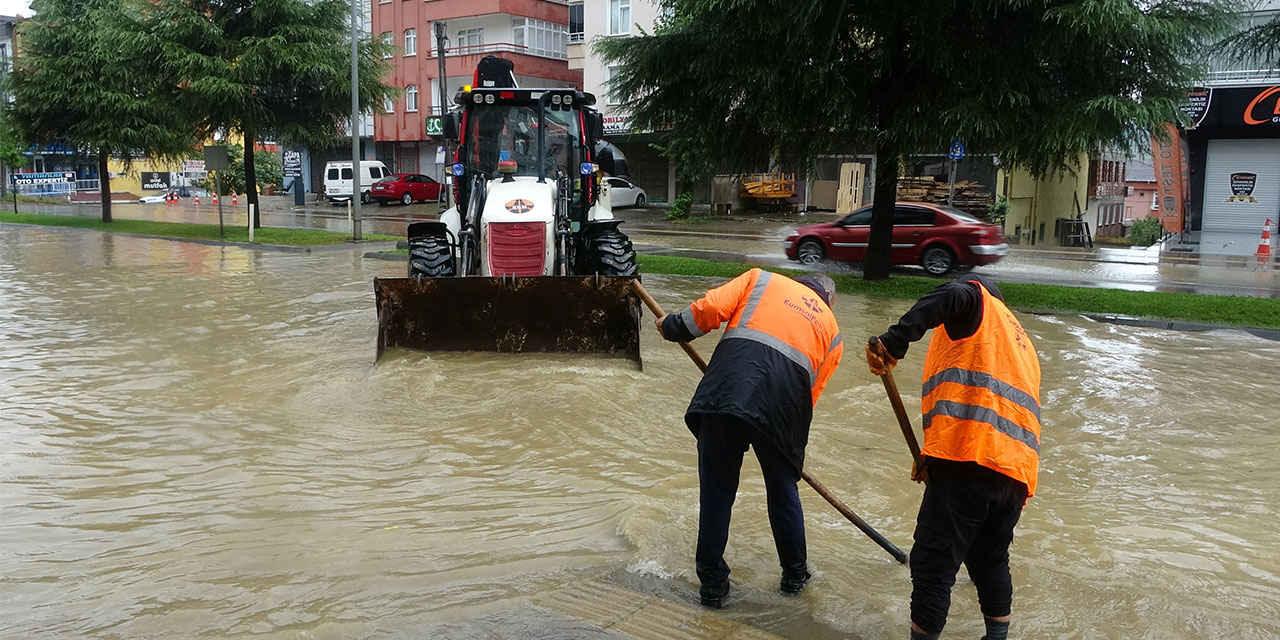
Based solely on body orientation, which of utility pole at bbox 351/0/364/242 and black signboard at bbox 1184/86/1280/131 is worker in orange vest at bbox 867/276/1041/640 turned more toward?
the utility pole

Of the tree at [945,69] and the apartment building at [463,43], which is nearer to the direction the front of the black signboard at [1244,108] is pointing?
the tree

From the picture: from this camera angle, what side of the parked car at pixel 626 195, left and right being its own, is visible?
right

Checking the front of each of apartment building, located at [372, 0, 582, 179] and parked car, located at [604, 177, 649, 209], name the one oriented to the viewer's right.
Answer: the parked car

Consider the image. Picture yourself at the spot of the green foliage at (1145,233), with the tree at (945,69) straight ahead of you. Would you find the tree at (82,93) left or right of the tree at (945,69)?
right

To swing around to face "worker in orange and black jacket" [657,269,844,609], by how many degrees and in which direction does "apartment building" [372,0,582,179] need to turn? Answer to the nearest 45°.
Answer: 0° — it already faces them

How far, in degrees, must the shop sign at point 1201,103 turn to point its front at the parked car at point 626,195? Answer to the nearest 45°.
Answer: approximately 90° to its right

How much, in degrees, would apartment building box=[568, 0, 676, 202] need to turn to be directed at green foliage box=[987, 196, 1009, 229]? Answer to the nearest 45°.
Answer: approximately 45° to its left

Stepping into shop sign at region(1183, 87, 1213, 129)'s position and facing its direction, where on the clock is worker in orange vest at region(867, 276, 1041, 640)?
The worker in orange vest is roughly at 12 o'clock from the shop sign.
